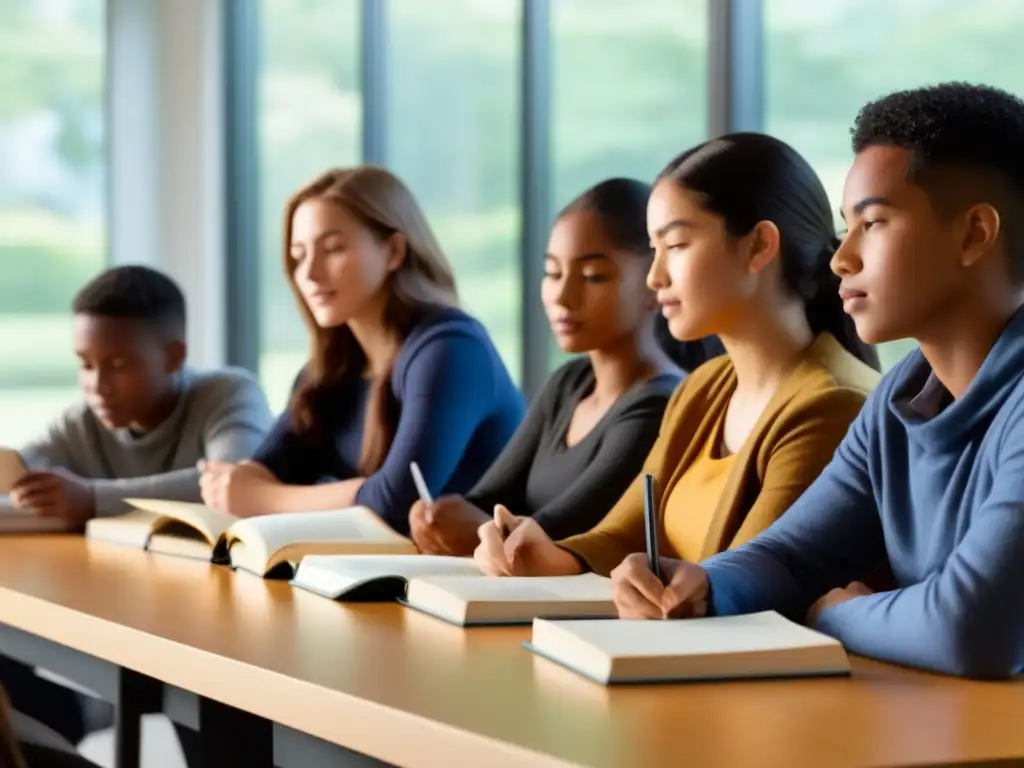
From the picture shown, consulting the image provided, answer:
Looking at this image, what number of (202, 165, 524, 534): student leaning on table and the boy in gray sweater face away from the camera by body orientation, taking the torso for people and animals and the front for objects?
0

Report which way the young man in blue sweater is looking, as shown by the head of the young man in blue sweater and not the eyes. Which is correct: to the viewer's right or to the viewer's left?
to the viewer's left

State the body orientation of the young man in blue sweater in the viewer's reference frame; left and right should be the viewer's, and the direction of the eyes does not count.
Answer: facing the viewer and to the left of the viewer

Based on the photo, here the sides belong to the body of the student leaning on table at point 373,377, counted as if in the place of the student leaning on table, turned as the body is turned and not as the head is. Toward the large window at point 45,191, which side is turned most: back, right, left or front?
right

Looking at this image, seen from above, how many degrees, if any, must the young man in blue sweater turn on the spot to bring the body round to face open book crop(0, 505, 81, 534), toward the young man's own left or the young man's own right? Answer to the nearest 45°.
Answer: approximately 90° to the young man's own right

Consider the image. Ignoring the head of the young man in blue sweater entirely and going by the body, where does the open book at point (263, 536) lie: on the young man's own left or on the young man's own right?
on the young man's own right

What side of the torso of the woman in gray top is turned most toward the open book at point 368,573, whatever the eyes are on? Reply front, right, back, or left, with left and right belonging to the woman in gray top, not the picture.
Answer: front

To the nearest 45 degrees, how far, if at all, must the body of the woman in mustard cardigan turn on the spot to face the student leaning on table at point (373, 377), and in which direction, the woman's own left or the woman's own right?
approximately 90° to the woman's own right

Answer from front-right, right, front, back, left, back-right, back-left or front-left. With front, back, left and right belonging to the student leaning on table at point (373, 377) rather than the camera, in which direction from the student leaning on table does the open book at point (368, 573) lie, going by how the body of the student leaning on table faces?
front-left

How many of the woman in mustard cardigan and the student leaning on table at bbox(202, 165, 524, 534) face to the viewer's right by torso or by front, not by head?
0
